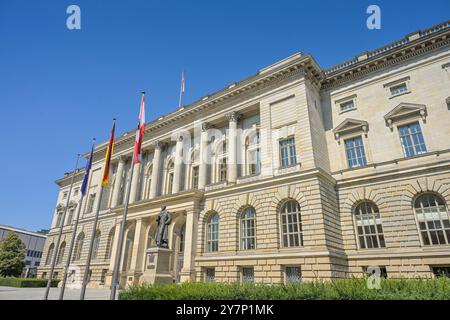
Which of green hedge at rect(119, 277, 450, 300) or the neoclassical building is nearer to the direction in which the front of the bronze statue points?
the green hedge

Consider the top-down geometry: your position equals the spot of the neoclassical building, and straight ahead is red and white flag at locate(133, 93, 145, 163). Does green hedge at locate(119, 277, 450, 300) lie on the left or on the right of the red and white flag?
left

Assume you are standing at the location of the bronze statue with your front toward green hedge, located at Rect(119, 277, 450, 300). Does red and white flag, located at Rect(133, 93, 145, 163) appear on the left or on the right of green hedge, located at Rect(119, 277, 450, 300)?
right

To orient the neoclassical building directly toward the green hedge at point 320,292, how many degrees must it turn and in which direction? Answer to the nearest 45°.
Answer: approximately 45° to its left

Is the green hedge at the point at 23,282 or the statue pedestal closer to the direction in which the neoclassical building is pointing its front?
the statue pedestal

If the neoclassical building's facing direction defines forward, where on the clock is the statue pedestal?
The statue pedestal is roughly at 1 o'clock from the neoclassical building.

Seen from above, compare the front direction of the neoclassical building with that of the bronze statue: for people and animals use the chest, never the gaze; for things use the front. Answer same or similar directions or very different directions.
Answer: same or similar directions

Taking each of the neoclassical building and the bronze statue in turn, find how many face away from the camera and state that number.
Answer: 0

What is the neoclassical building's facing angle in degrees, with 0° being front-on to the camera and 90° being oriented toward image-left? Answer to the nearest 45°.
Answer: approximately 45°

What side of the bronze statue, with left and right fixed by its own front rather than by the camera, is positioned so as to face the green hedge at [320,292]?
left

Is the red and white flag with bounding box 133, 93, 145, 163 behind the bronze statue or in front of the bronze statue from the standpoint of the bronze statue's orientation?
in front
